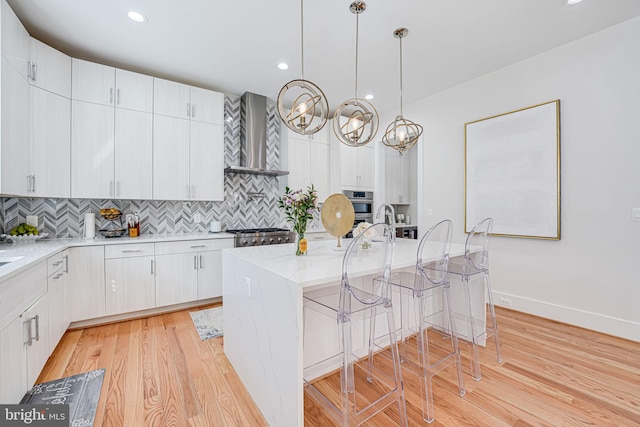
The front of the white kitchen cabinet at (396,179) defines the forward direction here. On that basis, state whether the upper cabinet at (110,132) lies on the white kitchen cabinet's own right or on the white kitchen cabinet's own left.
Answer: on the white kitchen cabinet's own right

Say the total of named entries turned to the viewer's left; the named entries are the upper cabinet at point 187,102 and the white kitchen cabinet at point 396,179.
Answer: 0

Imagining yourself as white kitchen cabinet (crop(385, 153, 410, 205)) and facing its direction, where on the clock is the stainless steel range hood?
The stainless steel range hood is roughly at 3 o'clock from the white kitchen cabinet.

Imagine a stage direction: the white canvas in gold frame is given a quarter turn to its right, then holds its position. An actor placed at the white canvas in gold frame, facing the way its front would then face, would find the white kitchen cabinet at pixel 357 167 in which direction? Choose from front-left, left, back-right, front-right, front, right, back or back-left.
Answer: front-left

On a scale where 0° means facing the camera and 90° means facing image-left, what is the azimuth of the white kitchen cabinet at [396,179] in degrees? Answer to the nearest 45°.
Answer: approximately 315°

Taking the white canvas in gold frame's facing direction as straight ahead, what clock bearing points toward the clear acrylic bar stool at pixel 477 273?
The clear acrylic bar stool is roughly at 11 o'clock from the white canvas in gold frame.

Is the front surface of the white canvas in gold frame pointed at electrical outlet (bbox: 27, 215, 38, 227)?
yes

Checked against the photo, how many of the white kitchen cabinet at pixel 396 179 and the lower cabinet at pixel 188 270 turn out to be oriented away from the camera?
0

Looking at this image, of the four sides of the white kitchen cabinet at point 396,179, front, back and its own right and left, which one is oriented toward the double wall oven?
right

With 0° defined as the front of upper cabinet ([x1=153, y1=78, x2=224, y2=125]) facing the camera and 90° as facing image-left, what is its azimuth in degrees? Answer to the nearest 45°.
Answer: approximately 315°

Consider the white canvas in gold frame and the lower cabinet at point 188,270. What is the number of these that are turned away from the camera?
0

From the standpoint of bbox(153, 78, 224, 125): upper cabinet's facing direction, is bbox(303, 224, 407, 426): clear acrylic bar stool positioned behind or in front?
in front

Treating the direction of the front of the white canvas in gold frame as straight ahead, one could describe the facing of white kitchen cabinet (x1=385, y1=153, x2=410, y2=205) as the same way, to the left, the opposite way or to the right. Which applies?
to the left
